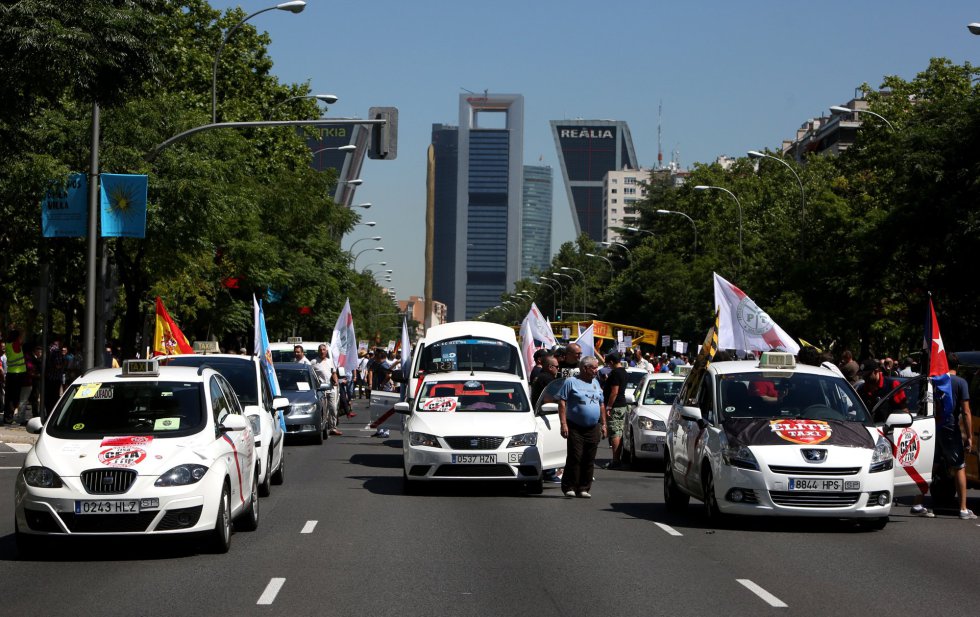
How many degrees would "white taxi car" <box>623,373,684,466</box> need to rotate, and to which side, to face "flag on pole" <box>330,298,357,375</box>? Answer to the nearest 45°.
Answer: approximately 135° to its right

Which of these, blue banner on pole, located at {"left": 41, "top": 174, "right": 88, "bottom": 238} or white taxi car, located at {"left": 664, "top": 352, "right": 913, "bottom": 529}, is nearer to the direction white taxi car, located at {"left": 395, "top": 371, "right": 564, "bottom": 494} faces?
the white taxi car

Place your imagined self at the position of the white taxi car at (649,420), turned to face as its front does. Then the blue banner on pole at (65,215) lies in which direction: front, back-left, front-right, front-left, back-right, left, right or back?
right

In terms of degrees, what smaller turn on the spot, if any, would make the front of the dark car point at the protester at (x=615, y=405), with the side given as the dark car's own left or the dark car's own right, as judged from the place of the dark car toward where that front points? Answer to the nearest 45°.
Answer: approximately 45° to the dark car's own left

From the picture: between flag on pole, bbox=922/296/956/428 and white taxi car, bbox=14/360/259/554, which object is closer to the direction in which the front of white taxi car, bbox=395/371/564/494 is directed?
the white taxi car

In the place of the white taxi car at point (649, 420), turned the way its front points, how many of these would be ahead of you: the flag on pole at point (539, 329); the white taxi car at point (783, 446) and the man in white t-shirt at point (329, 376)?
1

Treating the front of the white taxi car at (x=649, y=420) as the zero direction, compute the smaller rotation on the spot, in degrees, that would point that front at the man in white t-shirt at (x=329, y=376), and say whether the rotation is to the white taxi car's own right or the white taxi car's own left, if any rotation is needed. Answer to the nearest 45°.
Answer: approximately 135° to the white taxi car's own right

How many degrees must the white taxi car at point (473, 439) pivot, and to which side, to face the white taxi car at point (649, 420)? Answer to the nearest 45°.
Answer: approximately 135° to its left

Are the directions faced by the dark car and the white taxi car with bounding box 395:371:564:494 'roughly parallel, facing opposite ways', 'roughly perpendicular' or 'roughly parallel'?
roughly parallel

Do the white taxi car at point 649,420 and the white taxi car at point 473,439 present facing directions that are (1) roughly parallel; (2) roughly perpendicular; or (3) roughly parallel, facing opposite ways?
roughly parallel

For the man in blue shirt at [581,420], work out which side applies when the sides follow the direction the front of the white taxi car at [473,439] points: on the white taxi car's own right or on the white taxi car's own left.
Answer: on the white taxi car's own left

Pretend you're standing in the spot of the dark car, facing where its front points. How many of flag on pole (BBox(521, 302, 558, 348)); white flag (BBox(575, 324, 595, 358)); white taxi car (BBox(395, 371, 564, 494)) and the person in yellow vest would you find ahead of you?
1

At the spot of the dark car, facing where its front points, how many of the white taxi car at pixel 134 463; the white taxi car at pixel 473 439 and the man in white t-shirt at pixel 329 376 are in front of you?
2

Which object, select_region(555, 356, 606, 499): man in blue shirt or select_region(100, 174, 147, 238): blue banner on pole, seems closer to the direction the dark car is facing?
the man in blue shirt

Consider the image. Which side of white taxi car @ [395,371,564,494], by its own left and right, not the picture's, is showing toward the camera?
front

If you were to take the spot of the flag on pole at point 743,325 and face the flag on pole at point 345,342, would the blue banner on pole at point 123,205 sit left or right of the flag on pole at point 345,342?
left

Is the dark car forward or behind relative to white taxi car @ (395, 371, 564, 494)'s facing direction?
behind
